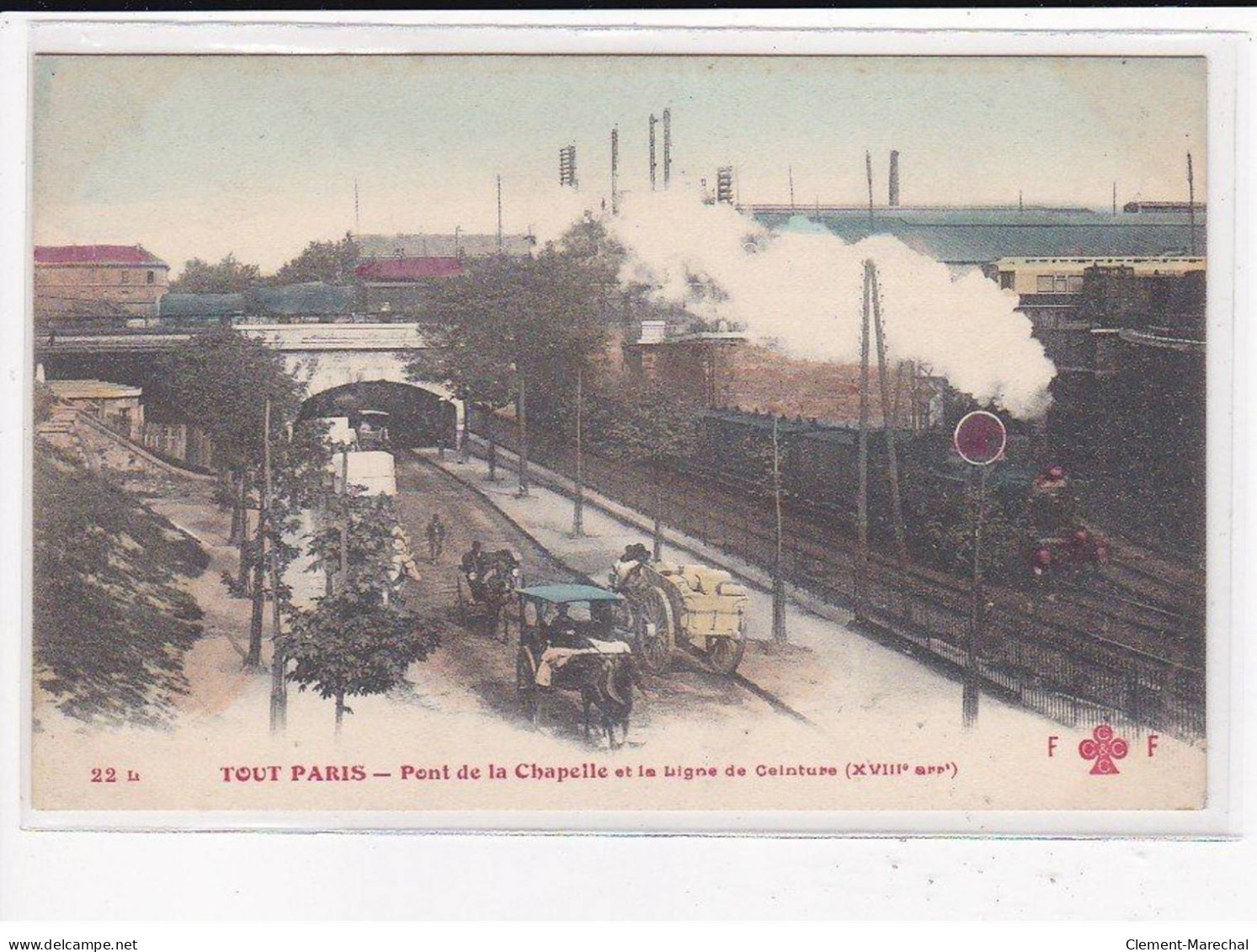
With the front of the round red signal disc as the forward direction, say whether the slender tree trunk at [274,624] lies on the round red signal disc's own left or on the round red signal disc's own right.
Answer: on the round red signal disc's own right

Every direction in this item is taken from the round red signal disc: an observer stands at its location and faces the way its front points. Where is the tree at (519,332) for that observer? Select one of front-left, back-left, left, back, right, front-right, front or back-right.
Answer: right

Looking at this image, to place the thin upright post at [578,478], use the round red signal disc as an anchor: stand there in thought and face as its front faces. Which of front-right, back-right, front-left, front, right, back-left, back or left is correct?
right

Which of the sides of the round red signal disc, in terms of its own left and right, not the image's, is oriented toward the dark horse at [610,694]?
right

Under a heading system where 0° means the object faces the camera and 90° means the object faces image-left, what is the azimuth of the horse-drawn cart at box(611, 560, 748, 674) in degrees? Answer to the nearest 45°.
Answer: approximately 135°

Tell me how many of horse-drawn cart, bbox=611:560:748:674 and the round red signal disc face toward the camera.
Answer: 1
